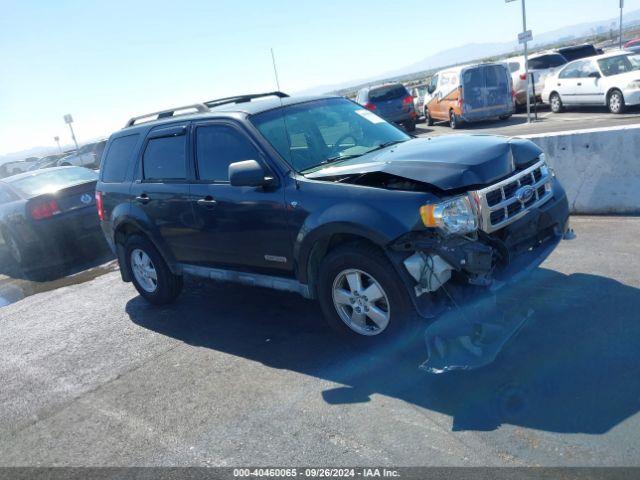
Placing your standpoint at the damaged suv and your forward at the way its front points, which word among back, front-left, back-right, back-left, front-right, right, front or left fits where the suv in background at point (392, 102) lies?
back-left

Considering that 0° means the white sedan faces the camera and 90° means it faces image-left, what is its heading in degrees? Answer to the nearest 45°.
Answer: approximately 315°

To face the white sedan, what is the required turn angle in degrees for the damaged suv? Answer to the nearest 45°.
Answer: approximately 90° to its left

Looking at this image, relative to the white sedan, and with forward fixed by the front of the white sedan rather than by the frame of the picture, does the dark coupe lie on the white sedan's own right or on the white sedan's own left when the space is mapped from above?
on the white sedan's own right

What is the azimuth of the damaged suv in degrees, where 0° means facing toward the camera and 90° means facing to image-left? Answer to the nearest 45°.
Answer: approximately 315°

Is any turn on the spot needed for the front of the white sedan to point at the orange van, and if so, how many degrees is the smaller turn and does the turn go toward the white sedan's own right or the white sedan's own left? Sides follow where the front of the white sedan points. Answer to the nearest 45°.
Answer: approximately 135° to the white sedan's own right

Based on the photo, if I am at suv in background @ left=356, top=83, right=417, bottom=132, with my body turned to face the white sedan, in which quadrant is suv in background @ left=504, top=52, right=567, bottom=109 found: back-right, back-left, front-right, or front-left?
front-left

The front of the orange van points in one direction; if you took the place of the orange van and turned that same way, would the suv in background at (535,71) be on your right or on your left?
on your right

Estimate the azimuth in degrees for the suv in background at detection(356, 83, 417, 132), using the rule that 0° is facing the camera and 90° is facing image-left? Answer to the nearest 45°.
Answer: approximately 135°

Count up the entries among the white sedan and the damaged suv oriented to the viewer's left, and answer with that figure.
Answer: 0

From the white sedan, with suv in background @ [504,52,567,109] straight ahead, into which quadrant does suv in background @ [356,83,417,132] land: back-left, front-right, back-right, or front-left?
front-left
